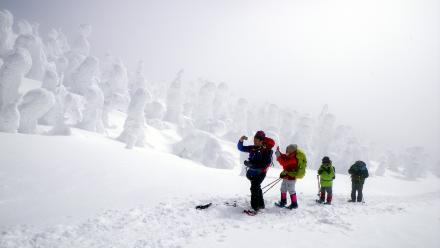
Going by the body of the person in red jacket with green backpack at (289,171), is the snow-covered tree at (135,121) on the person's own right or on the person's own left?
on the person's own right

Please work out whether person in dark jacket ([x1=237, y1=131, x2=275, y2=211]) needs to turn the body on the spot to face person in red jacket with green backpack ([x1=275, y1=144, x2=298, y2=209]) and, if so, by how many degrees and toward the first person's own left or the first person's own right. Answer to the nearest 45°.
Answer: approximately 180°

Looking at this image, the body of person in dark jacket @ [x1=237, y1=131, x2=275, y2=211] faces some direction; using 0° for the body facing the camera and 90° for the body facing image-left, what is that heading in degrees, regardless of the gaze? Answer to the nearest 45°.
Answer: approximately 45°

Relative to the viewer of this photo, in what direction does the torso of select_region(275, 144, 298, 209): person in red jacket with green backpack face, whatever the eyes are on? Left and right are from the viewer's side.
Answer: facing to the left of the viewer

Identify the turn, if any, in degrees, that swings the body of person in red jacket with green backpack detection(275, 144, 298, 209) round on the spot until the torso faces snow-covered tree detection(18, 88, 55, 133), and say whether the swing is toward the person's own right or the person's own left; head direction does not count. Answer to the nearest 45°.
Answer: approximately 45° to the person's own right

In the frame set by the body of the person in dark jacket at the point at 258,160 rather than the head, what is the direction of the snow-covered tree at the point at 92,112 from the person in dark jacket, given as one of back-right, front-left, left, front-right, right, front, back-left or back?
right

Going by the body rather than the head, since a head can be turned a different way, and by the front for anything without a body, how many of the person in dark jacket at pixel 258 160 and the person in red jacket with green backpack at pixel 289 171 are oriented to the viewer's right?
0
